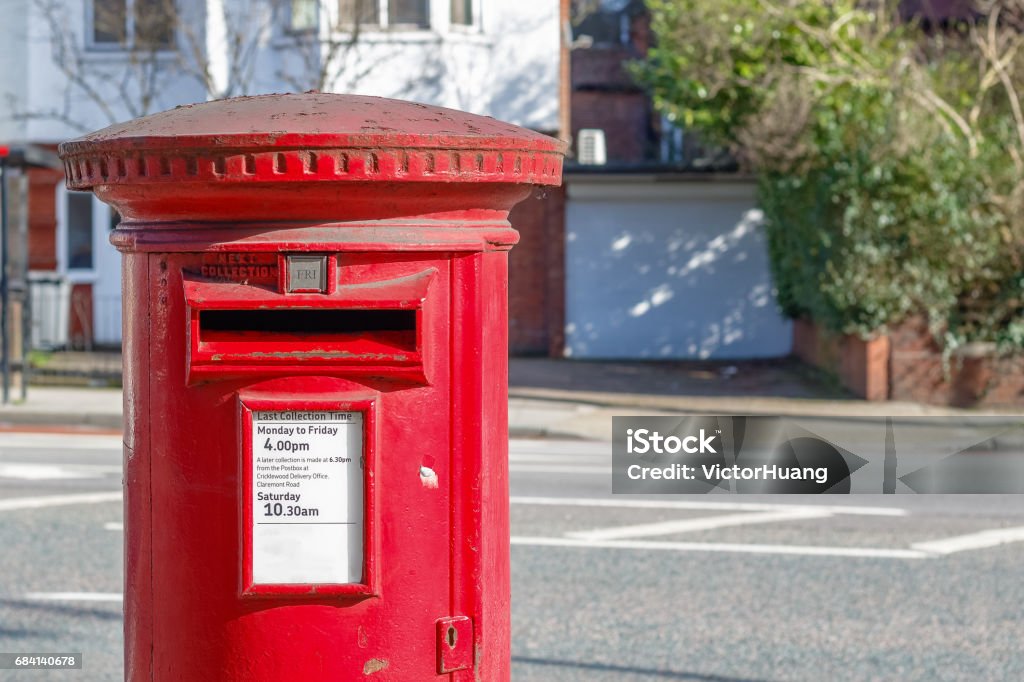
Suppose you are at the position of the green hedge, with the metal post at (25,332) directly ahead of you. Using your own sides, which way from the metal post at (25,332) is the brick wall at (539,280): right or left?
right

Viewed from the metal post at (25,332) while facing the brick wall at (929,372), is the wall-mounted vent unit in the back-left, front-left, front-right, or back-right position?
front-left

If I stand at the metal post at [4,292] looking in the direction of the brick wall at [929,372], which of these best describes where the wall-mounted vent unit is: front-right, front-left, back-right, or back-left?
front-left

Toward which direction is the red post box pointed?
toward the camera

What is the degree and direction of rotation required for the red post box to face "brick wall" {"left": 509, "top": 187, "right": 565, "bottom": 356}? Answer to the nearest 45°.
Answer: approximately 180°

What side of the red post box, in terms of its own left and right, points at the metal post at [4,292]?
back

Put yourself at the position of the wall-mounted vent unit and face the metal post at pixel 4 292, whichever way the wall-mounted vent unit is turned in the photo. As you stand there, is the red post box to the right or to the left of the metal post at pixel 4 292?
left

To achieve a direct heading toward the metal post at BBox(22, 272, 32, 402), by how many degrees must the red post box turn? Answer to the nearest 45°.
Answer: approximately 180°

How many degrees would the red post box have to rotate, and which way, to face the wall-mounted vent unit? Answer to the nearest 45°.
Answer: approximately 180°

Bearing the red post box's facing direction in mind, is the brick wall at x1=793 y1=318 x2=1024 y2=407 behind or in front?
behind

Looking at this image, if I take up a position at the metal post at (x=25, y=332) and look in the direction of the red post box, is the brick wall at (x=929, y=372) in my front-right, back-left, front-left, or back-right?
front-left
